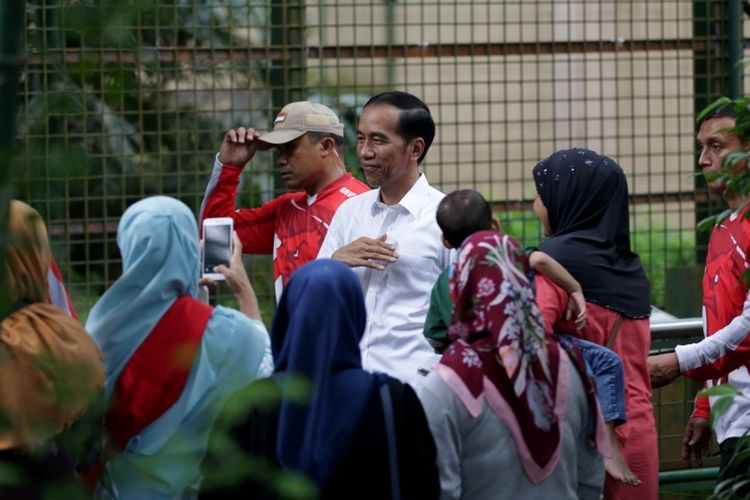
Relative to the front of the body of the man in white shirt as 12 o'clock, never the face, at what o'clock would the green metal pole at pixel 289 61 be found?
The green metal pole is roughly at 4 o'clock from the man in white shirt.

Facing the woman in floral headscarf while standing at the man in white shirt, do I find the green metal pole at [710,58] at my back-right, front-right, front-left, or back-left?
back-left

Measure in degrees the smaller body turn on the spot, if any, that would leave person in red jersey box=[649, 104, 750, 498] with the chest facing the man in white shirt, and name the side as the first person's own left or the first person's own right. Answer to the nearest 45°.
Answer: approximately 45° to the first person's own right

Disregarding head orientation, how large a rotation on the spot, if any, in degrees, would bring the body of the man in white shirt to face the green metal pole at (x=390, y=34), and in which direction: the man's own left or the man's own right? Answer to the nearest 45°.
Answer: approximately 135° to the man's own right

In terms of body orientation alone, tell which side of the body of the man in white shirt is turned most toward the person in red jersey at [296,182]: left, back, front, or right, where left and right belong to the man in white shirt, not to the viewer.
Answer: right

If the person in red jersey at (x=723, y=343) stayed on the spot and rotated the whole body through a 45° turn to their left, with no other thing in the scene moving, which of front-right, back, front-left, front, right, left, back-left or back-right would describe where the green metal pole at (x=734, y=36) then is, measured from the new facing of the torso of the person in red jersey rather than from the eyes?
back

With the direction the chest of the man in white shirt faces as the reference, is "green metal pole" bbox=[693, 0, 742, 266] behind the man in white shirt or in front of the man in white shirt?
behind

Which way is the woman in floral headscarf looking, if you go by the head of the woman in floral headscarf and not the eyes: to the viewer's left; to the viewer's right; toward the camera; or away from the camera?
away from the camera
